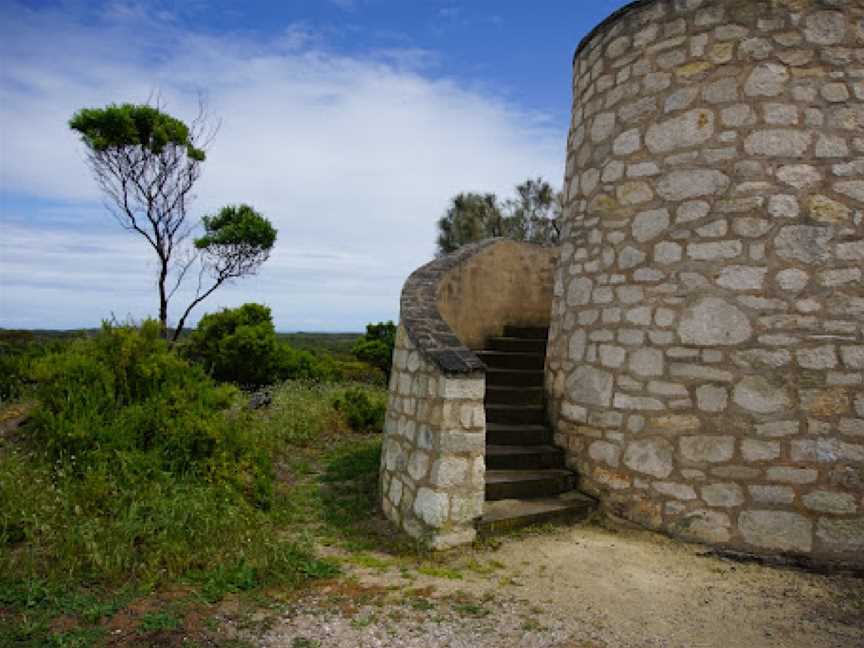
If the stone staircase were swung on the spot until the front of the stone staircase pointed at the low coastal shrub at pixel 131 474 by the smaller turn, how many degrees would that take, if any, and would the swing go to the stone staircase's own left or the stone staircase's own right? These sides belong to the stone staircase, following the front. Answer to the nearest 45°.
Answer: approximately 90° to the stone staircase's own right

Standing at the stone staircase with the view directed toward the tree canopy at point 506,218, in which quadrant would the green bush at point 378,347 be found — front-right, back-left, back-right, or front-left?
front-left

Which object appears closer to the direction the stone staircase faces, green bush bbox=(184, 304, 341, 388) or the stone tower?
the stone tower

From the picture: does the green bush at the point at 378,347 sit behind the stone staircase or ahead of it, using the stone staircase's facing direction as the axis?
behind

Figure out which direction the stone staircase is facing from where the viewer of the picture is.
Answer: facing the viewer

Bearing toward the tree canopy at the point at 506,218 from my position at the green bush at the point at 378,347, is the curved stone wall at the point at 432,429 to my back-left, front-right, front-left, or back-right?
back-right

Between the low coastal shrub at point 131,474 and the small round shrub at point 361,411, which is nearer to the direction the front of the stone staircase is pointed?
the low coastal shrub

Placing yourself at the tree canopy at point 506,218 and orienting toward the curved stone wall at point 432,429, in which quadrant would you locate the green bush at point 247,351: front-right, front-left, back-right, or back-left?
front-right

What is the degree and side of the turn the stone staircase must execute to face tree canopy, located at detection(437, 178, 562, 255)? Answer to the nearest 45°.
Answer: approximately 180°

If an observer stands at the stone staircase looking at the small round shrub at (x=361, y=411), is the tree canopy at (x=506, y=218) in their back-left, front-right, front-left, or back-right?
front-right

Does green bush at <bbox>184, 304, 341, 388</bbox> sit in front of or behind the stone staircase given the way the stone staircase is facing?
behind
